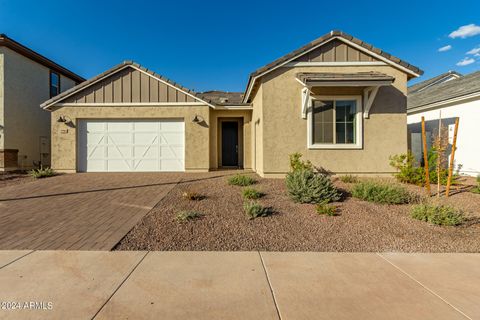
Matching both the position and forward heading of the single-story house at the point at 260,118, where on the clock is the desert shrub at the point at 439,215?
The desert shrub is roughly at 11 o'clock from the single-story house.

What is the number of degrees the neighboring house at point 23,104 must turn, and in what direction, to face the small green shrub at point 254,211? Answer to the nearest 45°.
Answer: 0° — it already faces it

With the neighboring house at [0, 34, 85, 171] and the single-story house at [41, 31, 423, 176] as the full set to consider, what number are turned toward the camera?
2

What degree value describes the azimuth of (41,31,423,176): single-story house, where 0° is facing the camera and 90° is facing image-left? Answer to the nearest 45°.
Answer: approximately 0°

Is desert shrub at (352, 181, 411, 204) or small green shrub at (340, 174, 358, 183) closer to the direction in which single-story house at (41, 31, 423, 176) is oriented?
the desert shrub

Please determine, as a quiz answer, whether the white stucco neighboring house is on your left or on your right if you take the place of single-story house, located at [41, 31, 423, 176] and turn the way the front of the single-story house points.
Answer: on your left

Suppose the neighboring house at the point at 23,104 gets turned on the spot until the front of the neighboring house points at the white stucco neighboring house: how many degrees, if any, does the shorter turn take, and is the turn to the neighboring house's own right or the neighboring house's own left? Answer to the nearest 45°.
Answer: approximately 45° to the neighboring house's own left

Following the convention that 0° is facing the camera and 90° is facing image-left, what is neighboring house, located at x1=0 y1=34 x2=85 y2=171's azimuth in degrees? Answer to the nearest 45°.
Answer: approximately 0°

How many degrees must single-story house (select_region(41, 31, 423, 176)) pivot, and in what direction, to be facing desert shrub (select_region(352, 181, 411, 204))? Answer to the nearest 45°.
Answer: approximately 45° to its left

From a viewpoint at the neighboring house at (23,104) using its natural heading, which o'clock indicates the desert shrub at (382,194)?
The desert shrub is roughly at 11 o'clock from the neighboring house.
